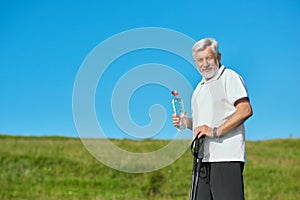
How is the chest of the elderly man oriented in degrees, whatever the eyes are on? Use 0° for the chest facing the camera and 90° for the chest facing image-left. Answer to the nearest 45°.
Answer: approximately 45°
